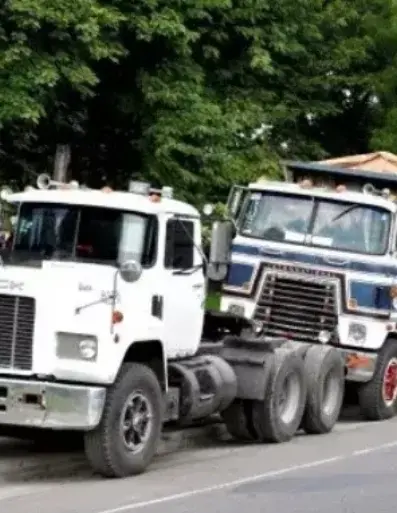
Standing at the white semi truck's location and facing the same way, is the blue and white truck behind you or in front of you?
behind

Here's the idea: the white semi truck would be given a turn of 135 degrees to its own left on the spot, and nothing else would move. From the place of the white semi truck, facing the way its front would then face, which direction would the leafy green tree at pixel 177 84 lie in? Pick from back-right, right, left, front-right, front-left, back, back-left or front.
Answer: left

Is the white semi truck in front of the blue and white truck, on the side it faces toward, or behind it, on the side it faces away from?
in front

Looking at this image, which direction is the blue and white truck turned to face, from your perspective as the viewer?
facing the viewer and to the left of the viewer

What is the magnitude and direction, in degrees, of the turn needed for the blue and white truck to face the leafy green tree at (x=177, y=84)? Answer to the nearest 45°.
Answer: approximately 90° to its right

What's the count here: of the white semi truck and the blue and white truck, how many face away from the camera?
0
